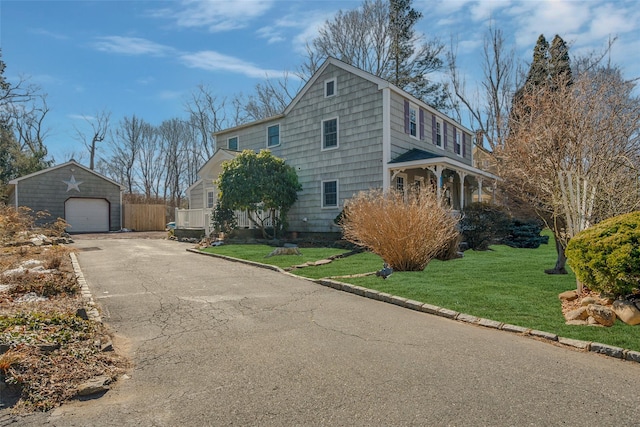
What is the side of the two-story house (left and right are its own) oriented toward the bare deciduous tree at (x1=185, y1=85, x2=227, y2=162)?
back

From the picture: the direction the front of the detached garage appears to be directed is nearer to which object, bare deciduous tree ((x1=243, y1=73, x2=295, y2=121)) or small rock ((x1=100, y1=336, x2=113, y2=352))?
the small rock

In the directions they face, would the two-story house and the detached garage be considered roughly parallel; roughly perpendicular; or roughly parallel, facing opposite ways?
roughly parallel

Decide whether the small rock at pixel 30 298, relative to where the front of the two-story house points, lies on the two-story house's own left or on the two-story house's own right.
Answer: on the two-story house's own right

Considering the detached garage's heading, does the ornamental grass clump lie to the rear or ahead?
ahead

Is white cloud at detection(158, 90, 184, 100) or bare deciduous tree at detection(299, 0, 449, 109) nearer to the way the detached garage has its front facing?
the bare deciduous tree

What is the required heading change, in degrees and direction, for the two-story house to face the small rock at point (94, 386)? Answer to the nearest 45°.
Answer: approximately 45° to its right

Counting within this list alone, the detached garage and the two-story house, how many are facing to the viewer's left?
0

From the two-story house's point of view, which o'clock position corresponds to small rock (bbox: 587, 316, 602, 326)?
The small rock is roughly at 1 o'clock from the two-story house.

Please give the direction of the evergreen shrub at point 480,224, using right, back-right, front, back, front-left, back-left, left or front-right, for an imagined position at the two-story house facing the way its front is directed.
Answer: front

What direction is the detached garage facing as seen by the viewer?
toward the camera

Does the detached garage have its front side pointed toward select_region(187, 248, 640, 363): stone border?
yes

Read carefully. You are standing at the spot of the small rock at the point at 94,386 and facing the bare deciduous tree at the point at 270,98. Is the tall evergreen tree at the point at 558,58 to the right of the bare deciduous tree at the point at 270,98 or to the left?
right

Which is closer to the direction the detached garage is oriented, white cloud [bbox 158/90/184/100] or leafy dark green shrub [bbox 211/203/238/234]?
the leafy dark green shrub

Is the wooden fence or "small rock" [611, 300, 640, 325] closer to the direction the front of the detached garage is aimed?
the small rock
